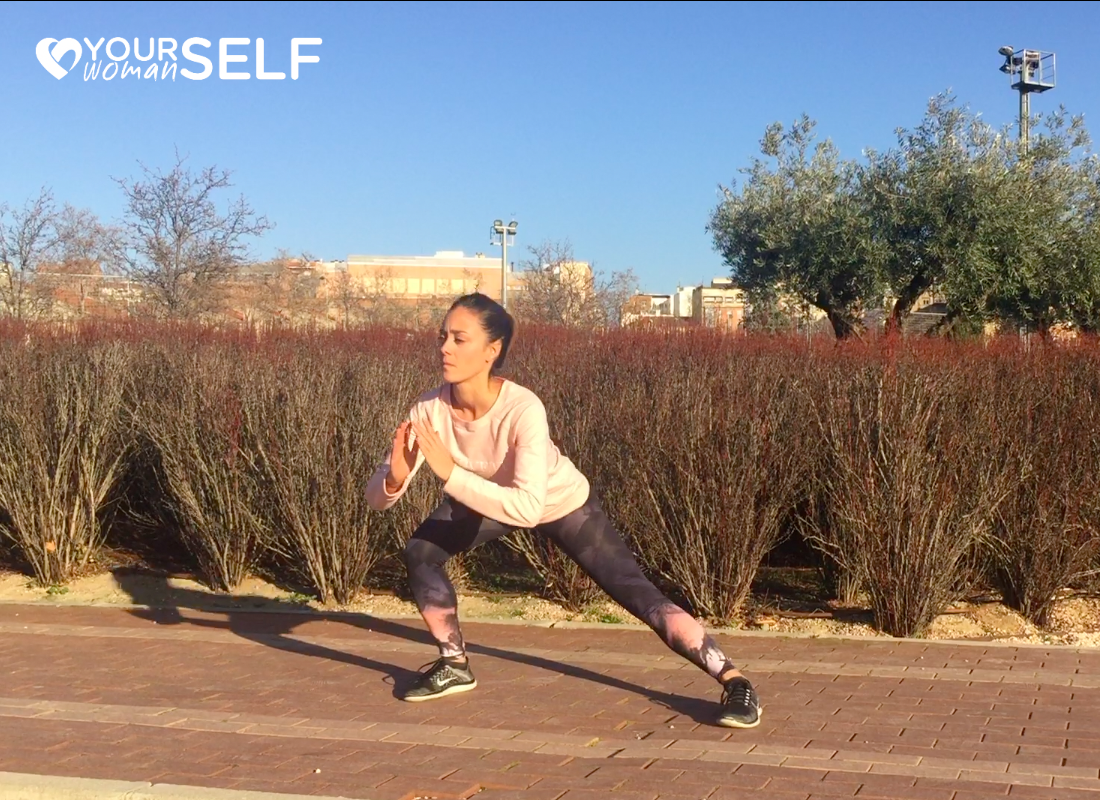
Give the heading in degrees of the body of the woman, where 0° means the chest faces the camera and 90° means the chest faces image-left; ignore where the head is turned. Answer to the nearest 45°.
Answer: approximately 45°

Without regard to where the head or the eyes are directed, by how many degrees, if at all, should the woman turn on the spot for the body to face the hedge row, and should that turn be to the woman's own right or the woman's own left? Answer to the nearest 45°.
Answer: approximately 135° to the woman's own right

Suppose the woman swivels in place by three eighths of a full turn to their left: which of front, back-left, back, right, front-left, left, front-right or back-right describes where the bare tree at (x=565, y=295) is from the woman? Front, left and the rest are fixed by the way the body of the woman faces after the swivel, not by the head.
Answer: left

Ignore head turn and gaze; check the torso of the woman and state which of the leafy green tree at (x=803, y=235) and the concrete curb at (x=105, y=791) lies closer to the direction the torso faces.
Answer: the concrete curb

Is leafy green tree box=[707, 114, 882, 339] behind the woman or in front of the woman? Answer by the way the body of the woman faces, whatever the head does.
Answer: behind

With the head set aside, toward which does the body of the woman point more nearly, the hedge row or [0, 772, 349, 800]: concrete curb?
the concrete curb

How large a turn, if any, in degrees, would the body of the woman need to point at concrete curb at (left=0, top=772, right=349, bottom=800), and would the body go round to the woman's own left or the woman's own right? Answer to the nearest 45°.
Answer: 0° — they already face it
